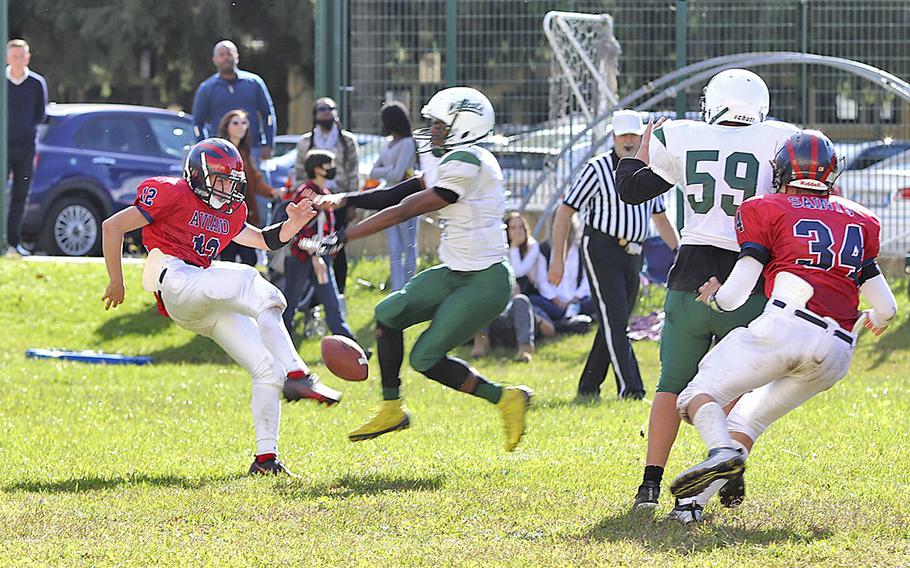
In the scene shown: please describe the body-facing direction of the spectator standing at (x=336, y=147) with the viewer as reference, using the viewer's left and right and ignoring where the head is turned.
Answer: facing the viewer

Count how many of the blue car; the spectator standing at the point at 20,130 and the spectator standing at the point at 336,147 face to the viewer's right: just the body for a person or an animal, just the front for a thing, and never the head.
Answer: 1

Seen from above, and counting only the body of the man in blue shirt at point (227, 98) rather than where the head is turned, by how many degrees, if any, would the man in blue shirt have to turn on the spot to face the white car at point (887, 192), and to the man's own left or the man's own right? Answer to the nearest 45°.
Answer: approximately 90° to the man's own left

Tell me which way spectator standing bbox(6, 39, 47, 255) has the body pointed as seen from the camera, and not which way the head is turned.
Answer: toward the camera

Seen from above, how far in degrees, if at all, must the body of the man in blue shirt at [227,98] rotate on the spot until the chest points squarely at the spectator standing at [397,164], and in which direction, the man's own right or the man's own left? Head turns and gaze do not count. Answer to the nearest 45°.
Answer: approximately 45° to the man's own left

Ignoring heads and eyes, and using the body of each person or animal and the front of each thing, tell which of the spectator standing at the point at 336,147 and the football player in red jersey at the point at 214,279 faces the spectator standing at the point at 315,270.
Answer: the spectator standing at the point at 336,147

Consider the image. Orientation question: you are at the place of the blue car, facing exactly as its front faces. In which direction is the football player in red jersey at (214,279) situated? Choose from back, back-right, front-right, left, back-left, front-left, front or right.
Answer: right

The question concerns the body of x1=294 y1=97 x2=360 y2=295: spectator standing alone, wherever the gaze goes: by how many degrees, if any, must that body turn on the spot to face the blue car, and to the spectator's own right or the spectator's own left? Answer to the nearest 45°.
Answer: approximately 135° to the spectator's own right

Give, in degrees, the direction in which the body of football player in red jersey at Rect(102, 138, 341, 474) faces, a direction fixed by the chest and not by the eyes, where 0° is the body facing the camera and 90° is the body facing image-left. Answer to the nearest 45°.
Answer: approximately 315°
